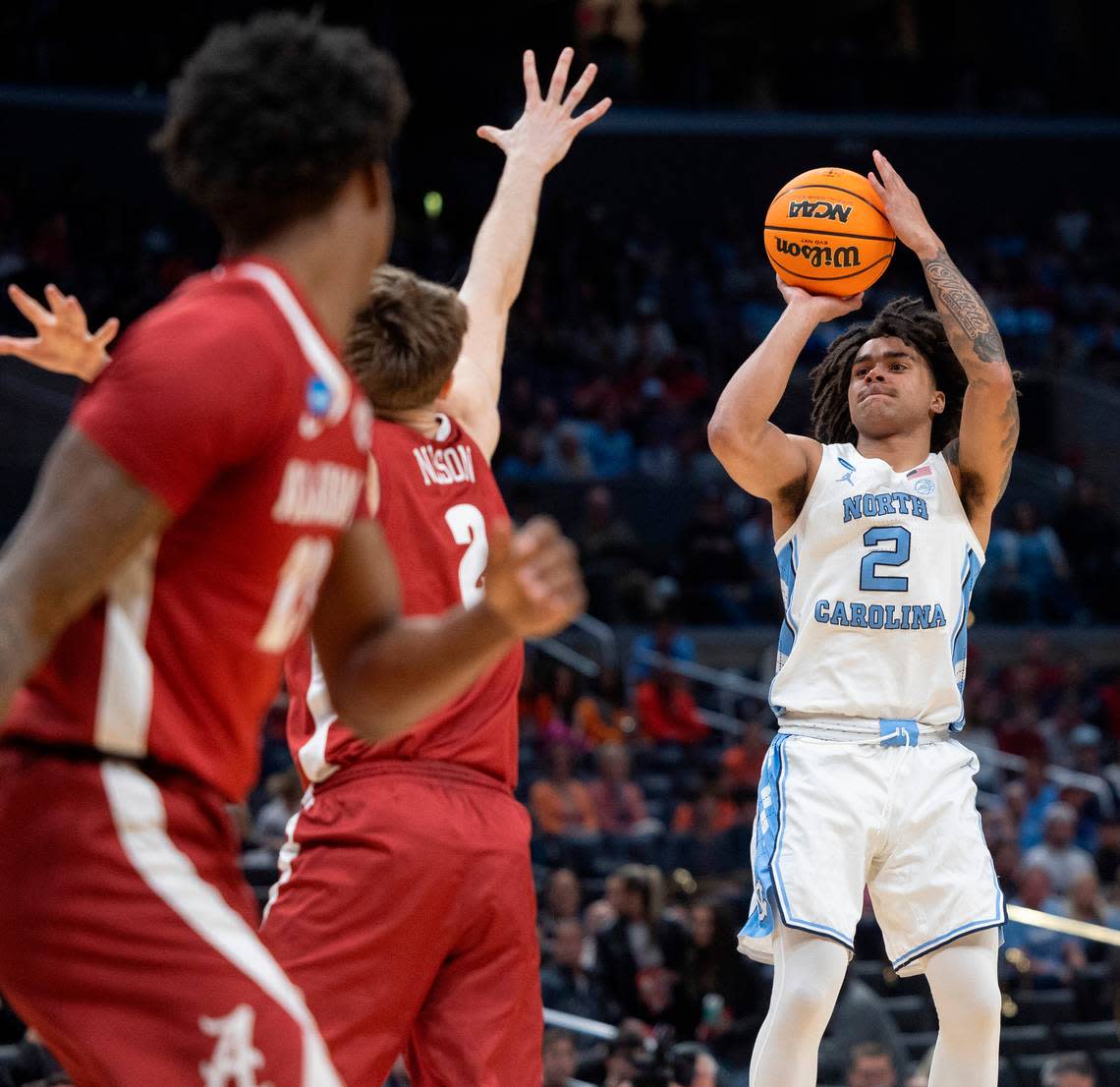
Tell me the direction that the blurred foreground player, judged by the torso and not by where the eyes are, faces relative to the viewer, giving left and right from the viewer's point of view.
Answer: facing to the right of the viewer

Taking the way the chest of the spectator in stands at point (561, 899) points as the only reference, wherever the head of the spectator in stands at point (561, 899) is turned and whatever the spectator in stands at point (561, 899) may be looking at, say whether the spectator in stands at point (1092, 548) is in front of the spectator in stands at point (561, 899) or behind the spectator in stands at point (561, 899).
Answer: behind

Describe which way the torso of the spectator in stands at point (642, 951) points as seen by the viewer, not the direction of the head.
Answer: toward the camera

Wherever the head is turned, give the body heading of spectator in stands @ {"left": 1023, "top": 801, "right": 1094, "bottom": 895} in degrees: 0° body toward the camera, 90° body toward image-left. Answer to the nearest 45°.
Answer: approximately 0°

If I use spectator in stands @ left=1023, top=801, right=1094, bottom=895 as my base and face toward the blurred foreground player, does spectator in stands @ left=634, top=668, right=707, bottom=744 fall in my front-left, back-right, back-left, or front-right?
back-right

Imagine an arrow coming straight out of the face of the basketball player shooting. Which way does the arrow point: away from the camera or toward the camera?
toward the camera

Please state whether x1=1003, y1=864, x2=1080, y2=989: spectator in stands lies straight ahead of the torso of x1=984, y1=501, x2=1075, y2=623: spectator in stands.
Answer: yes

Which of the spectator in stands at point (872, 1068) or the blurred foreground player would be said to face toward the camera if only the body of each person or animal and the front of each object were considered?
the spectator in stands

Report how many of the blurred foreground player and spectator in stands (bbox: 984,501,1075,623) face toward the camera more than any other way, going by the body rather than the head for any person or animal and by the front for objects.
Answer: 1

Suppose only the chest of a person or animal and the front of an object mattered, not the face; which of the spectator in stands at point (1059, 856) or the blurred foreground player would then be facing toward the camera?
the spectator in stands

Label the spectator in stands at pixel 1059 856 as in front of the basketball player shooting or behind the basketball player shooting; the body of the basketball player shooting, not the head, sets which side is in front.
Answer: behind

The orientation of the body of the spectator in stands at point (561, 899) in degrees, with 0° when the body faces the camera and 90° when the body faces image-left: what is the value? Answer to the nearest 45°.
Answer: approximately 0°

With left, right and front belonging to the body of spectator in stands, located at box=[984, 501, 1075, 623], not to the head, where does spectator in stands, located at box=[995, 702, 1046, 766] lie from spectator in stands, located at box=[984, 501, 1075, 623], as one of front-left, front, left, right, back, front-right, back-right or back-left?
front
